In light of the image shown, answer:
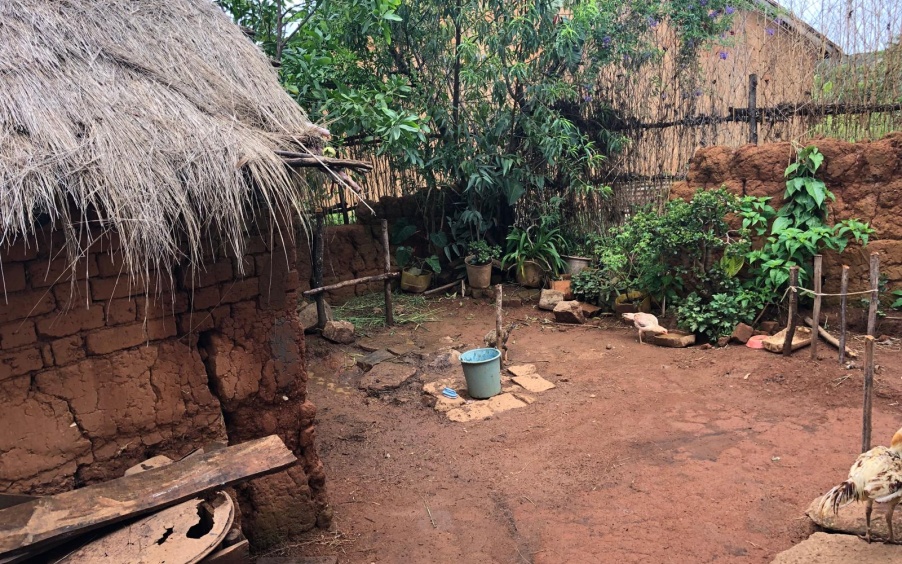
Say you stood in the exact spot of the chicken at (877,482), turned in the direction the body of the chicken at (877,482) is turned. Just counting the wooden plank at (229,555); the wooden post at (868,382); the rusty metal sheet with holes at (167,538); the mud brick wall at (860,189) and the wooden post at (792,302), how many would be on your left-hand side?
3

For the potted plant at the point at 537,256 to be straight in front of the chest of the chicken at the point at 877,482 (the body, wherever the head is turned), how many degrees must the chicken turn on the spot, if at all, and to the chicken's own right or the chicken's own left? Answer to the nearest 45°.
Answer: approximately 135° to the chicken's own left

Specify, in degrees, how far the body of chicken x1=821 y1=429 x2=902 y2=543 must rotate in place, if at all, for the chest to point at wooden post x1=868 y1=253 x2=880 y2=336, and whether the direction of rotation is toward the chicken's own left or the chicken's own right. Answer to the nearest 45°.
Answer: approximately 90° to the chicken's own left

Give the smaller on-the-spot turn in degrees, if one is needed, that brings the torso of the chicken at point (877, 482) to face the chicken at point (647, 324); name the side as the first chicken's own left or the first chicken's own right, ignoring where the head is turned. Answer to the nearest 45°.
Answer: approximately 135° to the first chicken's own left

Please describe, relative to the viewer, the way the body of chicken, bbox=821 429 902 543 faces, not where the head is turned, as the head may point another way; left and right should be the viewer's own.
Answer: facing to the right of the viewer

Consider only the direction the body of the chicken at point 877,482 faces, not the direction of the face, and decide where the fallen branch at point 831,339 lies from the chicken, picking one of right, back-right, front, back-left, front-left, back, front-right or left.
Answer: left

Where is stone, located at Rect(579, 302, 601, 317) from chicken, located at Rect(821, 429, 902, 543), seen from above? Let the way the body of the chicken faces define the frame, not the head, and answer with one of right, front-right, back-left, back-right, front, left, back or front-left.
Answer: back-left
